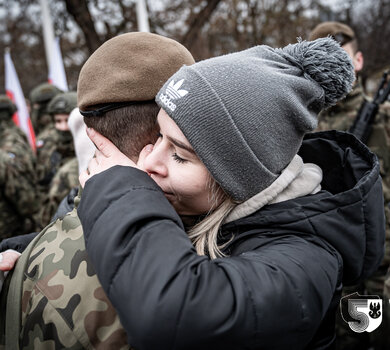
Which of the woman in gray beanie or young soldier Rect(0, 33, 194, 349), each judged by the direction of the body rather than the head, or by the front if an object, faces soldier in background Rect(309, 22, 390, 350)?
the young soldier

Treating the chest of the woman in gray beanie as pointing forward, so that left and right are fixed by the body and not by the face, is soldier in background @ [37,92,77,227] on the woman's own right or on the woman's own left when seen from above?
on the woman's own right

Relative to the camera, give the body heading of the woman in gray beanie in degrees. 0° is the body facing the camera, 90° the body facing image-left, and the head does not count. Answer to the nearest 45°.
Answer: approximately 90°

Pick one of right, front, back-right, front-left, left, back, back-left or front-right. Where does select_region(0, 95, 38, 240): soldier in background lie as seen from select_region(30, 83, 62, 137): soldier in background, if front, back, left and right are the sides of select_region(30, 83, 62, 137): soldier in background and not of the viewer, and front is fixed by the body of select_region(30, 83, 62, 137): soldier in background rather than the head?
front-right

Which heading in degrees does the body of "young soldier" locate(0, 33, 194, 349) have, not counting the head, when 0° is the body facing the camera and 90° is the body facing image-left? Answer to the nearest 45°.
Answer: approximately 225°

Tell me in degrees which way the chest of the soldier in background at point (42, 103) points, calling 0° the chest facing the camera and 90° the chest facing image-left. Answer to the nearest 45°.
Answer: approximately 315°

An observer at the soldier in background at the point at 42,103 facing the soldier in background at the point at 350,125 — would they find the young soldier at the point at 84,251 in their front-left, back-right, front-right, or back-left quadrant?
front-right

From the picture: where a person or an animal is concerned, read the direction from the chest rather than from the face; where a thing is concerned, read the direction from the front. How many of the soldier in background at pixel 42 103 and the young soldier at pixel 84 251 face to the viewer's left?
0

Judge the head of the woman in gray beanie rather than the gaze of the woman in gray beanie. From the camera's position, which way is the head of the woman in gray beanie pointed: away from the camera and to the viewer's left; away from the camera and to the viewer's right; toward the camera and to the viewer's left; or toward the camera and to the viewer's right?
toward the camera and to the viewer's left

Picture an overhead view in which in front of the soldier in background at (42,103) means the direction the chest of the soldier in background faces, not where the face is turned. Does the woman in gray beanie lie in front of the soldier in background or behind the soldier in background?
in front
